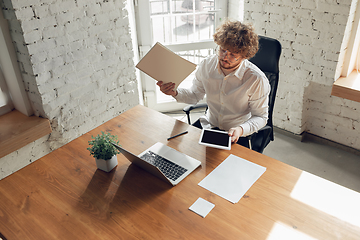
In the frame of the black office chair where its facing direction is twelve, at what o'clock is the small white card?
The small white card is roughly at 11 o'clock from the black office chair.

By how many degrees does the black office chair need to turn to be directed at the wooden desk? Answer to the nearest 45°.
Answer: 0° — it already faces it

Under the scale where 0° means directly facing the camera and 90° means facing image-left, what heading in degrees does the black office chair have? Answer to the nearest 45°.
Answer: approximately 45°

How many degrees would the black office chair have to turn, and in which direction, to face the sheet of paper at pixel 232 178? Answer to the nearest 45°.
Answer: approximately 45° to its left

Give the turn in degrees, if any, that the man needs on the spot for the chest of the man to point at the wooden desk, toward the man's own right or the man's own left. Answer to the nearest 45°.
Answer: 0° — they already face it
